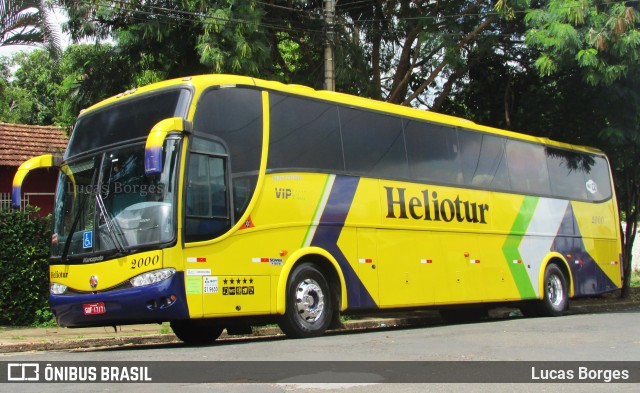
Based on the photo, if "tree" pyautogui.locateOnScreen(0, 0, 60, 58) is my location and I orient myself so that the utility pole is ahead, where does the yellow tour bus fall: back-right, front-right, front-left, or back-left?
front-right

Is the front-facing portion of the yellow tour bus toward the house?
no

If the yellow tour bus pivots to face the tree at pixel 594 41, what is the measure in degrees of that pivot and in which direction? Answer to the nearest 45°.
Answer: approximately 180°

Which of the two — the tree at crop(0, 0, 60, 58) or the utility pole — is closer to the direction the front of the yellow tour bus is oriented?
the tree

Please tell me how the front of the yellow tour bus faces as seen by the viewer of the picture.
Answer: facing the viewer and to the left of the viewer

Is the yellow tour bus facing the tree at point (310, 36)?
no

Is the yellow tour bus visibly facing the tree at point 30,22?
no

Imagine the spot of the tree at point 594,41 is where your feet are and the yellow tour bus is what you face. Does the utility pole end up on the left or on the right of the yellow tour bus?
right
